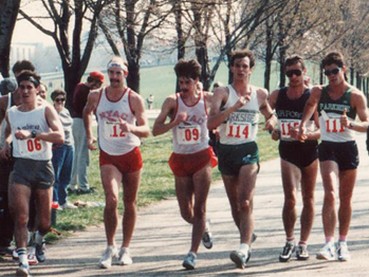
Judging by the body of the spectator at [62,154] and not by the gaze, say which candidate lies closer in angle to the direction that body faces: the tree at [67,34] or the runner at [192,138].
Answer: the runner

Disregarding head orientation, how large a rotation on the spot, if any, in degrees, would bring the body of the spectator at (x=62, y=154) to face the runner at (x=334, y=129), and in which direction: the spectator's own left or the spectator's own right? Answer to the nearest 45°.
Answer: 0° — they already face them

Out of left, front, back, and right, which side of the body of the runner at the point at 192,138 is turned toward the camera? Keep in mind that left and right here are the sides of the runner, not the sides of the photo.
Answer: front

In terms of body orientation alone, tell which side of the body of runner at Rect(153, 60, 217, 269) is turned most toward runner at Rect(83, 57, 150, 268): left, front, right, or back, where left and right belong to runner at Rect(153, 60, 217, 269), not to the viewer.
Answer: right

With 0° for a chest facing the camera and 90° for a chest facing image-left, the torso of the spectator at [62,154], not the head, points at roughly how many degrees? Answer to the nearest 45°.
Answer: approximately 315°

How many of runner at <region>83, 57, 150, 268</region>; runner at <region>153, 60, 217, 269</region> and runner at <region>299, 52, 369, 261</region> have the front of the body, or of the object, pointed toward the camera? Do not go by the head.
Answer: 3

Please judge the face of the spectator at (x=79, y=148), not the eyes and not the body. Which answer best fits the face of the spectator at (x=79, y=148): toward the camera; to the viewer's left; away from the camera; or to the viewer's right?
to the viewer's right

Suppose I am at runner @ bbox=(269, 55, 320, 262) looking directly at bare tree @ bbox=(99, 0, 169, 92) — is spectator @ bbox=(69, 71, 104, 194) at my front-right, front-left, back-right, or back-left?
front-left

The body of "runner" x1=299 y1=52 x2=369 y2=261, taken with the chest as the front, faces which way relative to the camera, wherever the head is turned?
toward the camera

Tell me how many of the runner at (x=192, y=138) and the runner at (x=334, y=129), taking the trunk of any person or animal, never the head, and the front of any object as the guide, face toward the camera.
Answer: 2

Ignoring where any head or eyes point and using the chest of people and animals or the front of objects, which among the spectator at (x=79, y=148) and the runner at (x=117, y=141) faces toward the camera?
the runner

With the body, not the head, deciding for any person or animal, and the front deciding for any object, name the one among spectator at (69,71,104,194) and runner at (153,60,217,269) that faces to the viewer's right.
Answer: the spectator

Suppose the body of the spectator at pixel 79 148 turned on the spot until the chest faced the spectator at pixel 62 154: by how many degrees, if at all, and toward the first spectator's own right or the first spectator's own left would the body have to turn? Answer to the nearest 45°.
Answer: approximately 90° to the first spectator's own right

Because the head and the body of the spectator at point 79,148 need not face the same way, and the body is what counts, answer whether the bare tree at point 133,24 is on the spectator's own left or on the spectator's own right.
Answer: on the spectator's own left

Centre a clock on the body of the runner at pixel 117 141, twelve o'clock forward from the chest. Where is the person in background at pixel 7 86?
The person in background is roughly at 4 o'clock from the runner.

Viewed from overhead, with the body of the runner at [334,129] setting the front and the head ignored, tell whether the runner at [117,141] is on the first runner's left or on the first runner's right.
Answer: on the first runner's right

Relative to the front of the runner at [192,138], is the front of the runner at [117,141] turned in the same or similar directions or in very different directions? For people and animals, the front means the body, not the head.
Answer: same or similar directions
